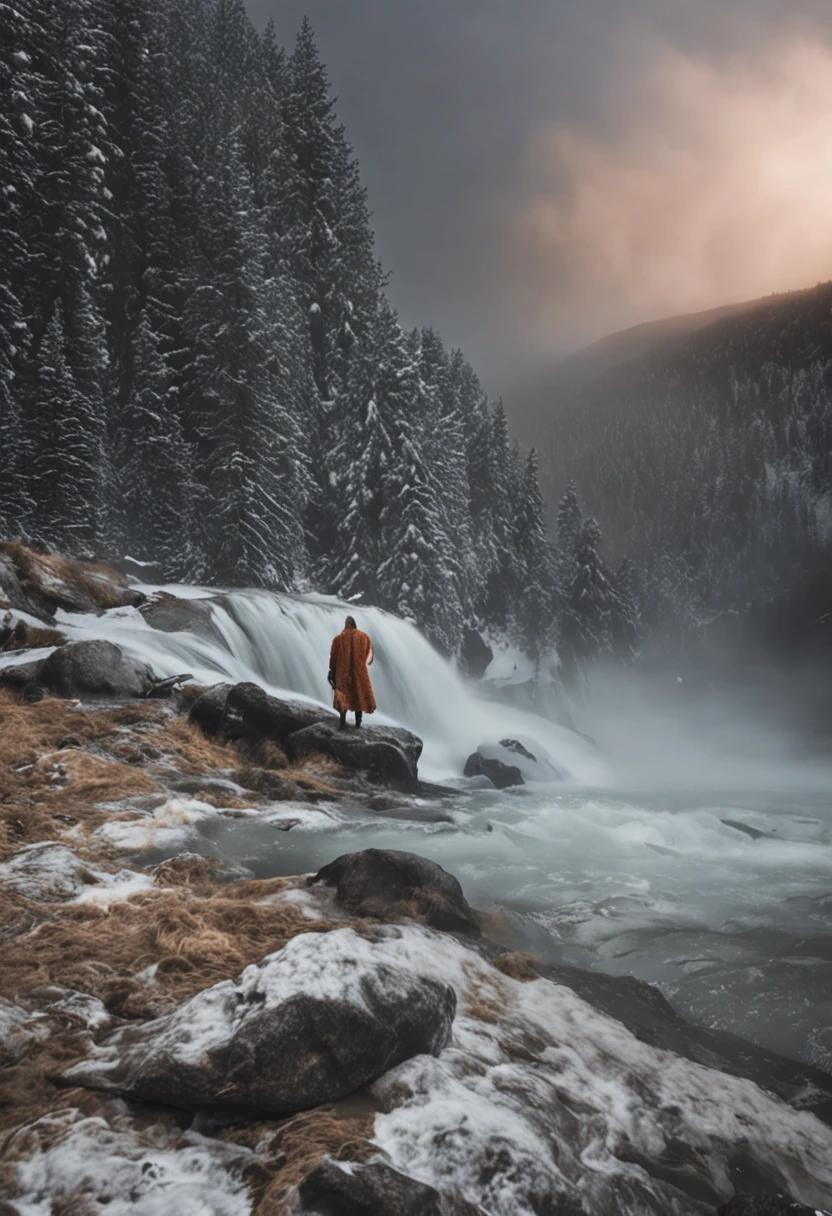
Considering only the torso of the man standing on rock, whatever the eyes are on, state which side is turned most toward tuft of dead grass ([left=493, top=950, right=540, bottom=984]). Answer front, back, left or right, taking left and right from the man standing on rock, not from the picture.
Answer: back

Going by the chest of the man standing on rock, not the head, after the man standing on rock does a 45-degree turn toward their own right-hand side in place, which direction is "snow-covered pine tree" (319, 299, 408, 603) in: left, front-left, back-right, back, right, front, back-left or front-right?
front-left

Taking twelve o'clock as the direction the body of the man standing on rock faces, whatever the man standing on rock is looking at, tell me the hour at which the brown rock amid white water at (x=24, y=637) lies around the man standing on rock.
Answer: The brown rock amid white water is roughly at 9 o'clock from the man standing on rock.

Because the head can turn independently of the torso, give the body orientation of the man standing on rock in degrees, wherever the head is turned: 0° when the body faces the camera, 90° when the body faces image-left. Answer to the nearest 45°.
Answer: approximately 180°

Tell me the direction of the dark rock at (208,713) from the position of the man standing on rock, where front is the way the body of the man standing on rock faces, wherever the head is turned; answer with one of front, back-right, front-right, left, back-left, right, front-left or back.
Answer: left

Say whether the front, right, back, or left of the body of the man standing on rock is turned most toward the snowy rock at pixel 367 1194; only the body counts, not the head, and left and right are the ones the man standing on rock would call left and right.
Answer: back

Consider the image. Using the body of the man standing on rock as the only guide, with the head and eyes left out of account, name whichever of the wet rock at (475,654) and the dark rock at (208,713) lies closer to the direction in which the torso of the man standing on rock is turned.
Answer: the wet rock

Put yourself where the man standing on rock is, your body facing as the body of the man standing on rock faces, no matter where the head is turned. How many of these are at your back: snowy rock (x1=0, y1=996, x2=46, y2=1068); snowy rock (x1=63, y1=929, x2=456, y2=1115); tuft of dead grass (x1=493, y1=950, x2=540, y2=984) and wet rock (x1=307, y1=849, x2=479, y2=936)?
4

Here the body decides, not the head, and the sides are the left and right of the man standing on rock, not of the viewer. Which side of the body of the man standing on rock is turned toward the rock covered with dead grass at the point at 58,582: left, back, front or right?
left

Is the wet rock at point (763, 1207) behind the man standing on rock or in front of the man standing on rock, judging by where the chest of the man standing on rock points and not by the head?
behind

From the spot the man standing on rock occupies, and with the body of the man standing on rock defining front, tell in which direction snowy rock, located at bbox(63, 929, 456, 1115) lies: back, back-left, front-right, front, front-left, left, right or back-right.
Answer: back

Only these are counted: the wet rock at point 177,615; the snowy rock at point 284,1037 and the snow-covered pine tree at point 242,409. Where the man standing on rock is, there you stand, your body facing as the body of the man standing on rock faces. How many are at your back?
1

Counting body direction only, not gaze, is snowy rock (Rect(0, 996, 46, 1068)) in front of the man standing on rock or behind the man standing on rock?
behind

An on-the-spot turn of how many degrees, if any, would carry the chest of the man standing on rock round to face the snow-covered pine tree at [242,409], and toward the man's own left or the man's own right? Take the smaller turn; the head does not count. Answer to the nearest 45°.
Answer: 0° — they already face it

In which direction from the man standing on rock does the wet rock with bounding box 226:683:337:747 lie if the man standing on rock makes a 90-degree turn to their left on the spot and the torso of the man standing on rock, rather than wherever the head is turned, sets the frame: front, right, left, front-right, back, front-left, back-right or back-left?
front
